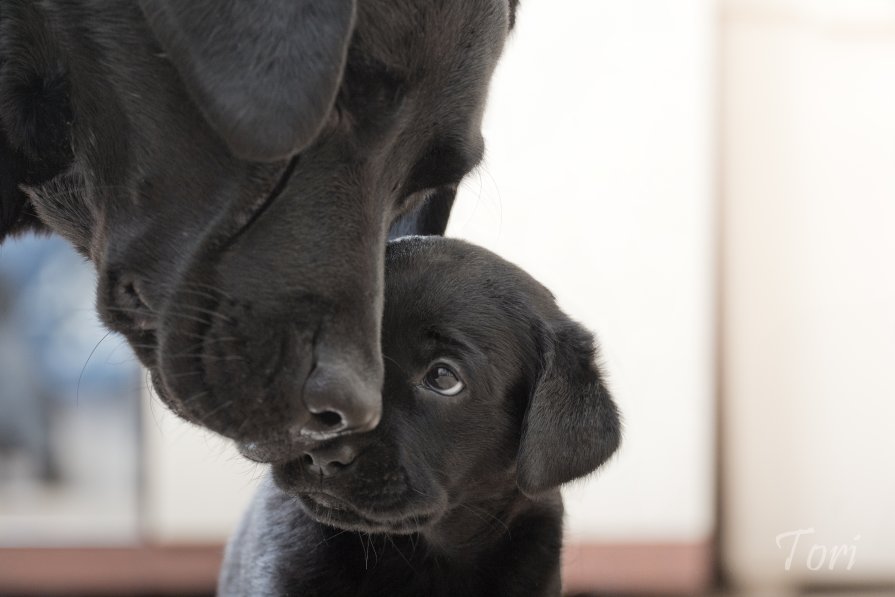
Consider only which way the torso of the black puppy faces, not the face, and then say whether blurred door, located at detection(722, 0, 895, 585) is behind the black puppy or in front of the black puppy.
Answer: behind

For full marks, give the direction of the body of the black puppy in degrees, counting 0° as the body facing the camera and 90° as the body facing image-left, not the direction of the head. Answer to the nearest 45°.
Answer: approximately 45°
